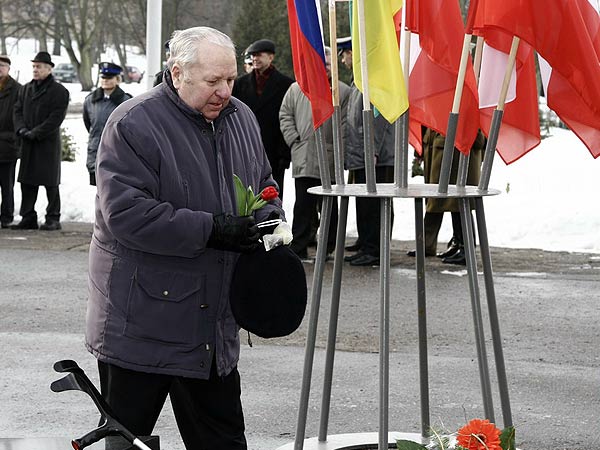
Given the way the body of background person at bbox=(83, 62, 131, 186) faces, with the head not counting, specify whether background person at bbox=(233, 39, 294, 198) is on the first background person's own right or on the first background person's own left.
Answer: on the first background person's own left

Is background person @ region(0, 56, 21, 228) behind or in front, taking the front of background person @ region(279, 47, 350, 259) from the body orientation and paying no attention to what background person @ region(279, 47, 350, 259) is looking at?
behind

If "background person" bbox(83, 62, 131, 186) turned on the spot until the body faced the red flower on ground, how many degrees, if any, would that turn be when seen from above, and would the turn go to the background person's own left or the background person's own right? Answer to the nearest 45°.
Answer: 0° — they already face it

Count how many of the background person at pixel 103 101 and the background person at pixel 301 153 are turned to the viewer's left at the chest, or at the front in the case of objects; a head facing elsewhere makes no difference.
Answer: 0

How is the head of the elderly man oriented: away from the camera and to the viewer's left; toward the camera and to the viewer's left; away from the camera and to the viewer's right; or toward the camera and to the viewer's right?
toward the camera and to the viewer's right

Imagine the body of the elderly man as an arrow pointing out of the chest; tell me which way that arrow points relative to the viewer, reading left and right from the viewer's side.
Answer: facing the viewer and to the right of the viewer

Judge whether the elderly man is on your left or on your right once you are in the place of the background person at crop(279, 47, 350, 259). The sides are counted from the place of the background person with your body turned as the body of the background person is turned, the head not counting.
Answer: on your right

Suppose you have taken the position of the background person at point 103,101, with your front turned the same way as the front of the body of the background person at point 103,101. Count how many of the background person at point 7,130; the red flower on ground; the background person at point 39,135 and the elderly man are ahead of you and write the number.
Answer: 2

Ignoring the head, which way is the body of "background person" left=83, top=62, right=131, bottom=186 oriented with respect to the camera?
toward the camera

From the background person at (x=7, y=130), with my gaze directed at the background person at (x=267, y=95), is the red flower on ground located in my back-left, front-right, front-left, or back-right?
front-right
